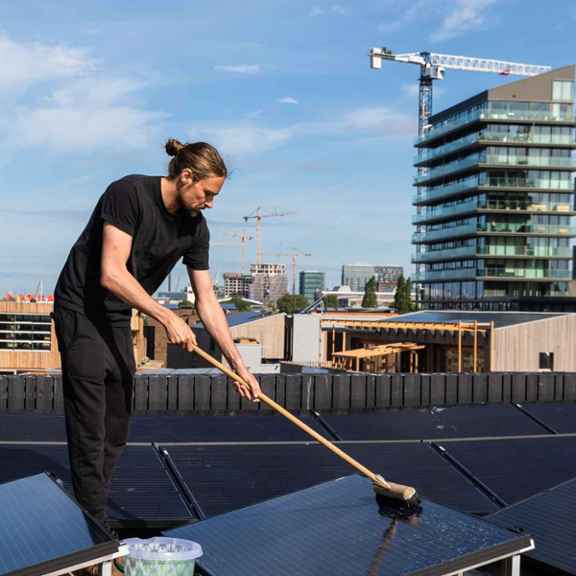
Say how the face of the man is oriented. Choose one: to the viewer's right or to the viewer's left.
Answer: to the viewer's right

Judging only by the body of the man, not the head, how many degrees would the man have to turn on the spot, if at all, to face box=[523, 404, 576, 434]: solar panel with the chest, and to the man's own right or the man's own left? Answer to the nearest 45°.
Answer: approximately 90° to the man's own left

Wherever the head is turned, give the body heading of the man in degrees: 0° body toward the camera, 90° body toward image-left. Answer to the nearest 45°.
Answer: approximately 315°

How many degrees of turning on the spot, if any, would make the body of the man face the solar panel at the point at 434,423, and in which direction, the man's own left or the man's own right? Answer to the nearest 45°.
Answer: approximately 90° to the man's own left

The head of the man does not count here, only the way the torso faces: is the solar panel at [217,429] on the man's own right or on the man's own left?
on the man's own left

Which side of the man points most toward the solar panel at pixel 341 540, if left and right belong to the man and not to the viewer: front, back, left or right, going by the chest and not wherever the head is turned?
front

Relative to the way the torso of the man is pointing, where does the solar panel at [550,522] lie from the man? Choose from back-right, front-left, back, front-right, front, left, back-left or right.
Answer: front-left

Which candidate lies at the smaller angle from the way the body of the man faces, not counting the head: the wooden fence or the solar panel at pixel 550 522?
the solar panel
